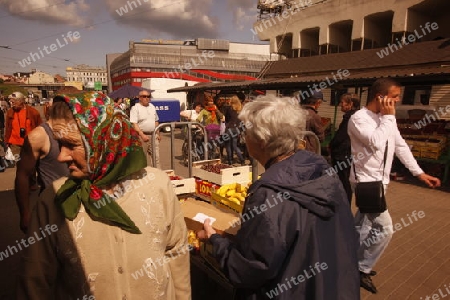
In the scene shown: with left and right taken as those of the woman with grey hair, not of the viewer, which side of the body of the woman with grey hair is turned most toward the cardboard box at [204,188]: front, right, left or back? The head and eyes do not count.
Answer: front

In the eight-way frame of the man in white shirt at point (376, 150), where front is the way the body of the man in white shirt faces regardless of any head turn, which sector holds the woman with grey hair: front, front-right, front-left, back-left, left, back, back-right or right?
front-right

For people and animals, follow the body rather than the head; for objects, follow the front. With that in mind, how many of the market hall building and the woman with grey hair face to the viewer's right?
0

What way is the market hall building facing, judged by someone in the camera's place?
facing the viewer and to the left of the viewer

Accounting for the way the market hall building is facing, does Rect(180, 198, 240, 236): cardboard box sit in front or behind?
in front

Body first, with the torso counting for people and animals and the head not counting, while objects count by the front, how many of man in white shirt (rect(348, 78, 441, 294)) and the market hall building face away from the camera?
0

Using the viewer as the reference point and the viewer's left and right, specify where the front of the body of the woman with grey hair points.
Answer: facing away from the viewer and to the left of the viewer

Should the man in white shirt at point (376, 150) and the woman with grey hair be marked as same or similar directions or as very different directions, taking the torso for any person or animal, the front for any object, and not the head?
very different directions

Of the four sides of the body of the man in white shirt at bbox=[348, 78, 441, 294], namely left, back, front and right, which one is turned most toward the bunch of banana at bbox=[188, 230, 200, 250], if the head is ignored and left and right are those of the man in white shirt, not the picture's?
right

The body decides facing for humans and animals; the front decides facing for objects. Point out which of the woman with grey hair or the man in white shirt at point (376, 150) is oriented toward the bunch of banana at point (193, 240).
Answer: the woman with grey hair

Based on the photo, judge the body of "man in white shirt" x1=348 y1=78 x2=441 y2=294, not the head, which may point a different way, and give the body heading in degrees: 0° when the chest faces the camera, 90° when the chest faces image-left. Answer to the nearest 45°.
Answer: approximately 315°
